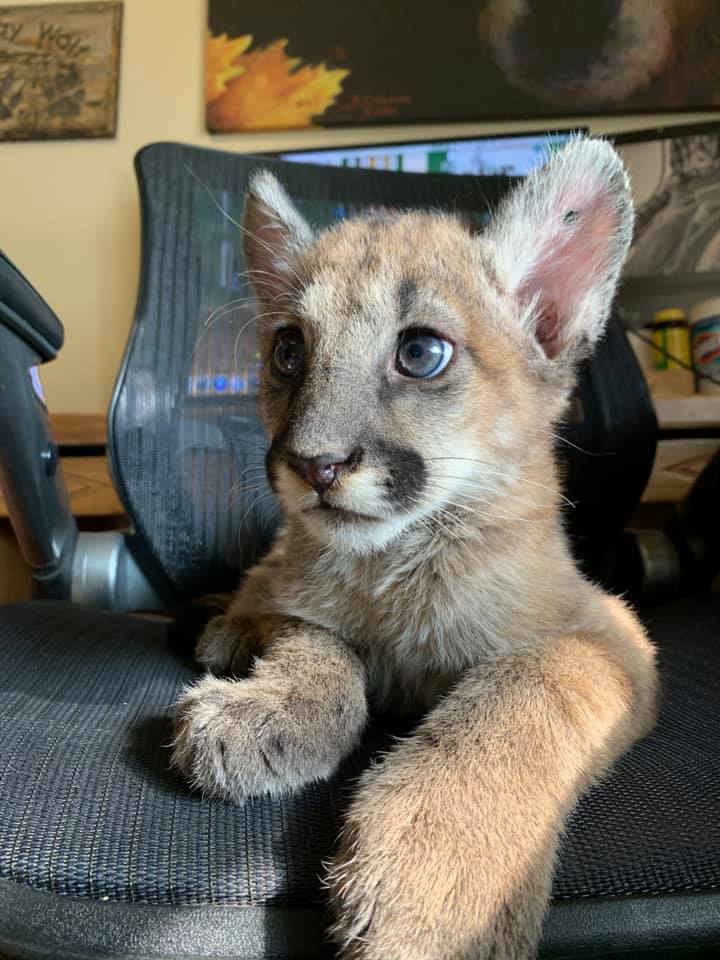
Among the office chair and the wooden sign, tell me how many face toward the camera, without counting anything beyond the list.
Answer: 2

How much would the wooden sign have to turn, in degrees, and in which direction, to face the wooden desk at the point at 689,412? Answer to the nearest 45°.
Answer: approximately 45° to its left

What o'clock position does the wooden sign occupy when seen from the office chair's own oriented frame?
The wooden sign is roughly at 5 o'clock from the office chair.

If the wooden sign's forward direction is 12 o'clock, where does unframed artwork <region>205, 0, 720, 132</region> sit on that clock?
The unframed artwork is roughly at 10 o'clock from the wooden sign.

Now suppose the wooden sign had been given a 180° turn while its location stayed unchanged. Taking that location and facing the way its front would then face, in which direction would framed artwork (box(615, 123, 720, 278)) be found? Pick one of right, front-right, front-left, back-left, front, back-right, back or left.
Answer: back-right

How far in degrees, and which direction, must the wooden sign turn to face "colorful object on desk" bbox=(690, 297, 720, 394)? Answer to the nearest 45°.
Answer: approximately 45° to its left

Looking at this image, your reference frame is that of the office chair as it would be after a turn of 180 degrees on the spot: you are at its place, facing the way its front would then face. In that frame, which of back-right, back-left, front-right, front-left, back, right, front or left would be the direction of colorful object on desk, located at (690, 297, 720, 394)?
front-right

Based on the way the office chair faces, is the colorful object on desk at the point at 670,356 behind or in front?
behind

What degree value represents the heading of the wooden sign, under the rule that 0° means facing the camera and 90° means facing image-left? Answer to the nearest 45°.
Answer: approximately 0°

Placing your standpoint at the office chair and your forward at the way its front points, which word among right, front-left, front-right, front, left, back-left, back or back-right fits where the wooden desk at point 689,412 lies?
back-left

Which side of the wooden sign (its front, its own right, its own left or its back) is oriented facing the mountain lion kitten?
front

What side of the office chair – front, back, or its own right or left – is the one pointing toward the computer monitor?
back

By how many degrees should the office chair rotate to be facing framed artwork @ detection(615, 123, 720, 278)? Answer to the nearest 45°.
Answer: approximately 135° to its left
